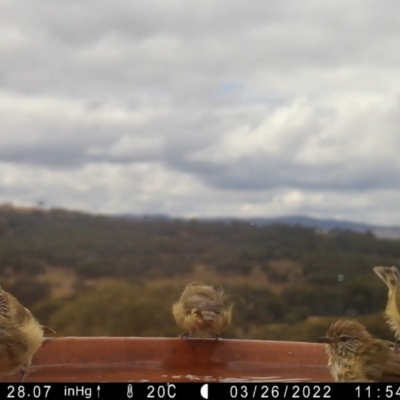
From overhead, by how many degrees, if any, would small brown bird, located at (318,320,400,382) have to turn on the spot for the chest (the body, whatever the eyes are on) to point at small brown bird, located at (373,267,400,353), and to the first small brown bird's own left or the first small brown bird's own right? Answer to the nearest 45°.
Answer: approximately 135° to the first small brown bird's own right

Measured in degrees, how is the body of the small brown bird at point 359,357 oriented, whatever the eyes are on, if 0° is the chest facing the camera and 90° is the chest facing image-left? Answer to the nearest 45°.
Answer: approximately 45°

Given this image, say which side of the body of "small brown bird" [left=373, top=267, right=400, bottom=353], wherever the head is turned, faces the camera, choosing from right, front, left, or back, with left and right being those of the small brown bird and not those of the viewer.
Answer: right
